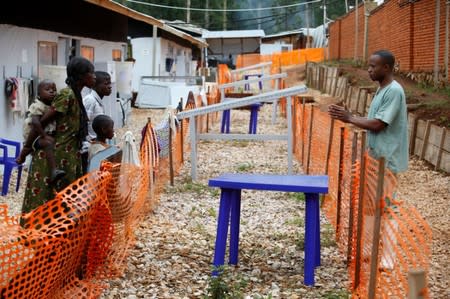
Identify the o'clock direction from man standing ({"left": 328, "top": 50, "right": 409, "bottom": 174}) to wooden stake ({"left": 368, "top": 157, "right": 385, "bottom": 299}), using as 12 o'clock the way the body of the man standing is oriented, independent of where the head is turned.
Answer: The wooden stake is roughly at 9 o'clock from the man standing.

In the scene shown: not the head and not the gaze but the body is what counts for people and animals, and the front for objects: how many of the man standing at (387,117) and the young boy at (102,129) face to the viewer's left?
1

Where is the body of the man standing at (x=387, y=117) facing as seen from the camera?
to the viewer's left

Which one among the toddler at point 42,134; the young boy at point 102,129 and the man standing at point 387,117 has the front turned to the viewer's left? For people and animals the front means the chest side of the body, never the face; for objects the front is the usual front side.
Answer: the man standing

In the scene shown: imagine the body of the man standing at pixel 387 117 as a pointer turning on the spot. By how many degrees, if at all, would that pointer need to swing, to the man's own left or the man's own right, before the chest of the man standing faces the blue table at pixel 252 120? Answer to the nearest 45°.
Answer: approximately 90° to the man's own right

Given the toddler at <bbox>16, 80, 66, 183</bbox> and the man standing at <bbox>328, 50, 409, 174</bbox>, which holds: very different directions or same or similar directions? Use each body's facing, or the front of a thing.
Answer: very different directions

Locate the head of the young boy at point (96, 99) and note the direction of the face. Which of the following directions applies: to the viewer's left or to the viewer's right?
to the viewer's right
